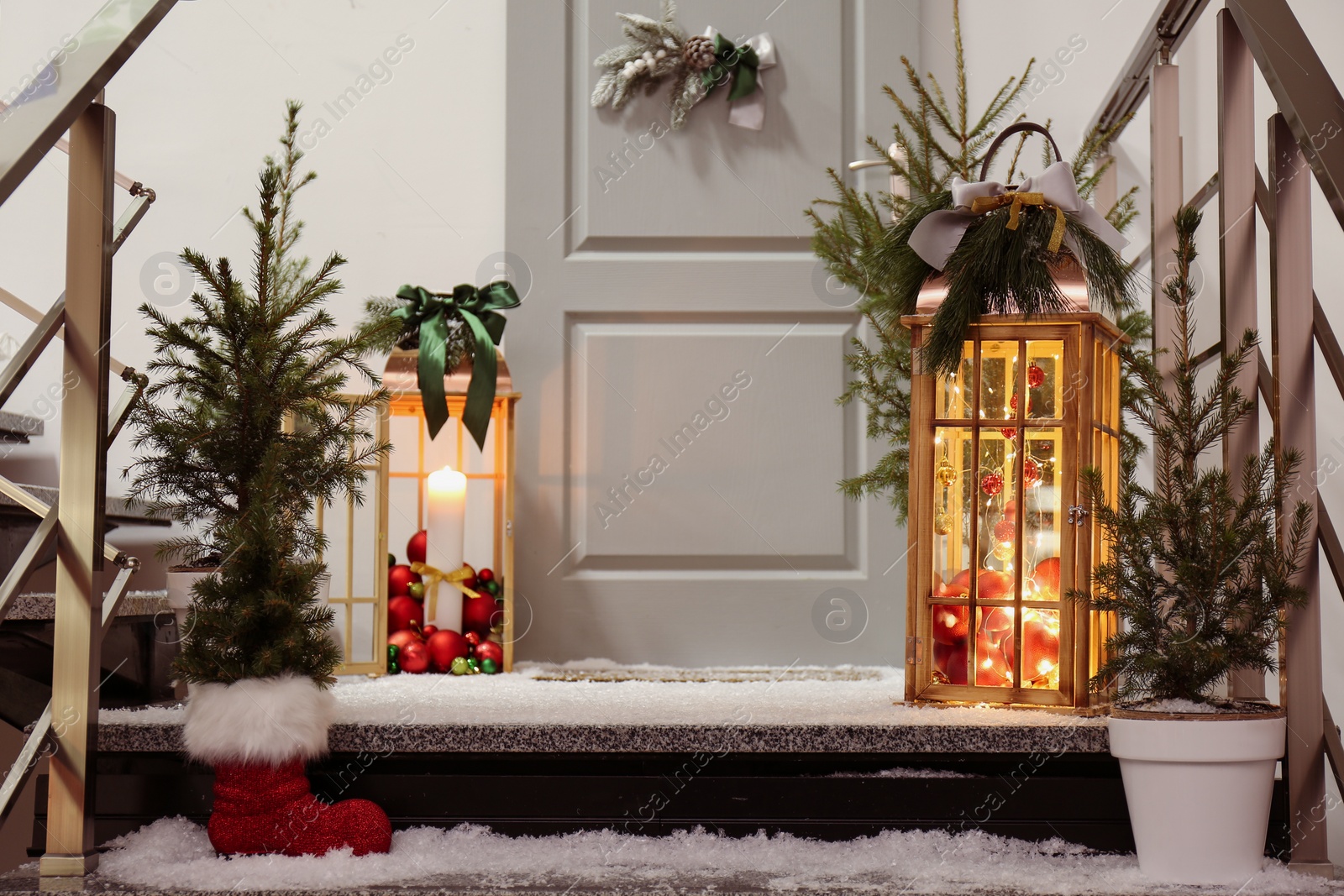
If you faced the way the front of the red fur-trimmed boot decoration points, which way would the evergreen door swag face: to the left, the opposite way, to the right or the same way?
to the right

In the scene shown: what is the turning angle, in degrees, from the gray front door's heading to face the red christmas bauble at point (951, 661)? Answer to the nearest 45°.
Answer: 0° — it already faces it

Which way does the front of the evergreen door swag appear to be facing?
toward the camera

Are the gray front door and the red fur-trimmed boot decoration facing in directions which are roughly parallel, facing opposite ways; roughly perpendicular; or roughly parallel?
roughly perpendicular

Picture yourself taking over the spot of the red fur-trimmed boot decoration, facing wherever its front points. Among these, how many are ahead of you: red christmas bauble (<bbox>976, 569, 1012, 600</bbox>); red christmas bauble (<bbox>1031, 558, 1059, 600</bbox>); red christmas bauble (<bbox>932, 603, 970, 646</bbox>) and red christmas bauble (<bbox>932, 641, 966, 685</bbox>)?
4

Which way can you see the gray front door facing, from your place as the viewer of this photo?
facing the viewer

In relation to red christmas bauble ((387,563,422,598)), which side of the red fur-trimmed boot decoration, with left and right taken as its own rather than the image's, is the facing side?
left

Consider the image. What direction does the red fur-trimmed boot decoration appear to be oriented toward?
to the viewer's right

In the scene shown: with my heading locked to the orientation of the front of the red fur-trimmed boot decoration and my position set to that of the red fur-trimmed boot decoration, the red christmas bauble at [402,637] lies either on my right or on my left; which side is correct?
on my left

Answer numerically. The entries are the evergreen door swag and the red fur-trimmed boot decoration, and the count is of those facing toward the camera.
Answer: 1
